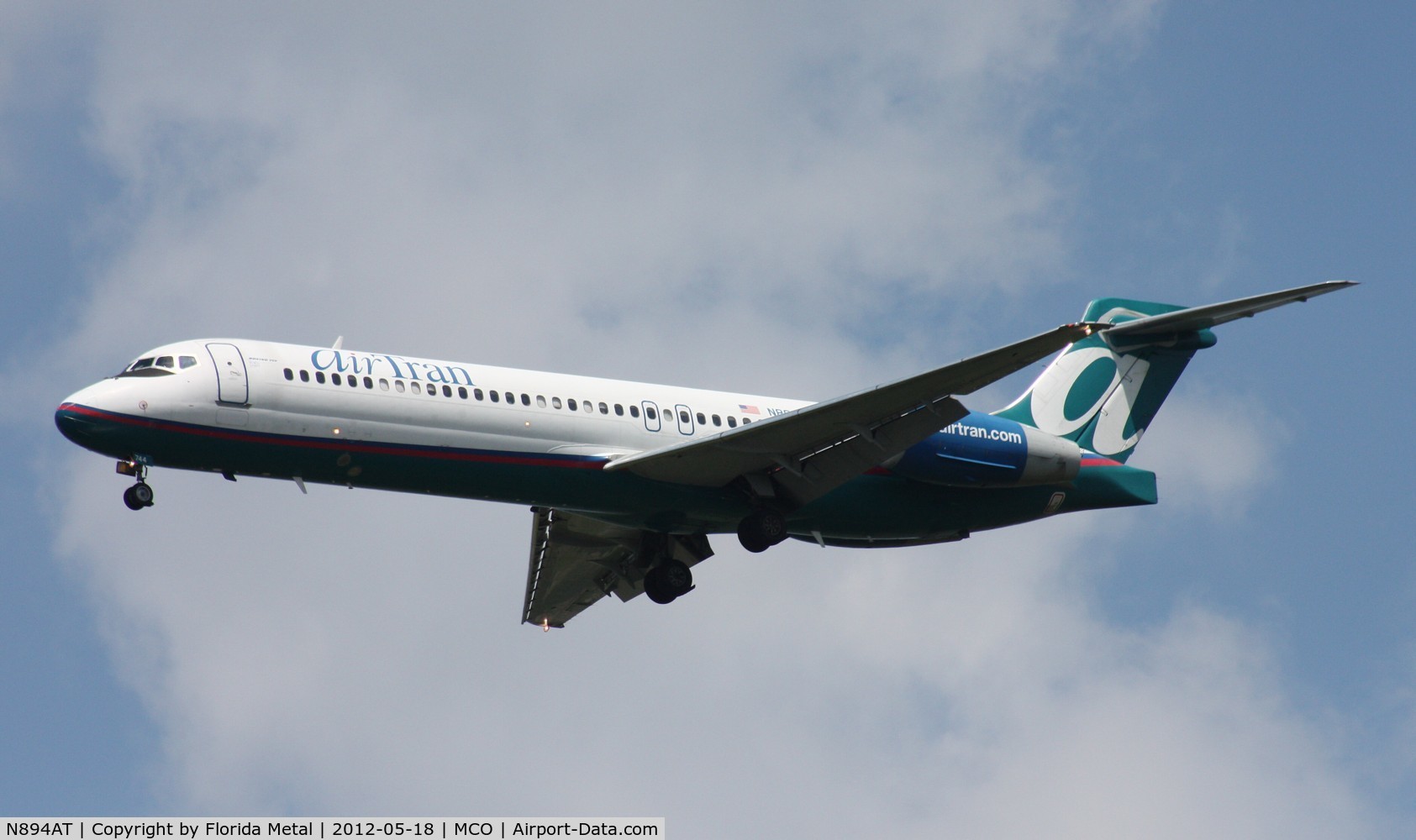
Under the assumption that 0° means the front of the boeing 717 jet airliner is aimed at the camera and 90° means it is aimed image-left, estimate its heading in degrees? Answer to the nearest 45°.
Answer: approximately 45°
